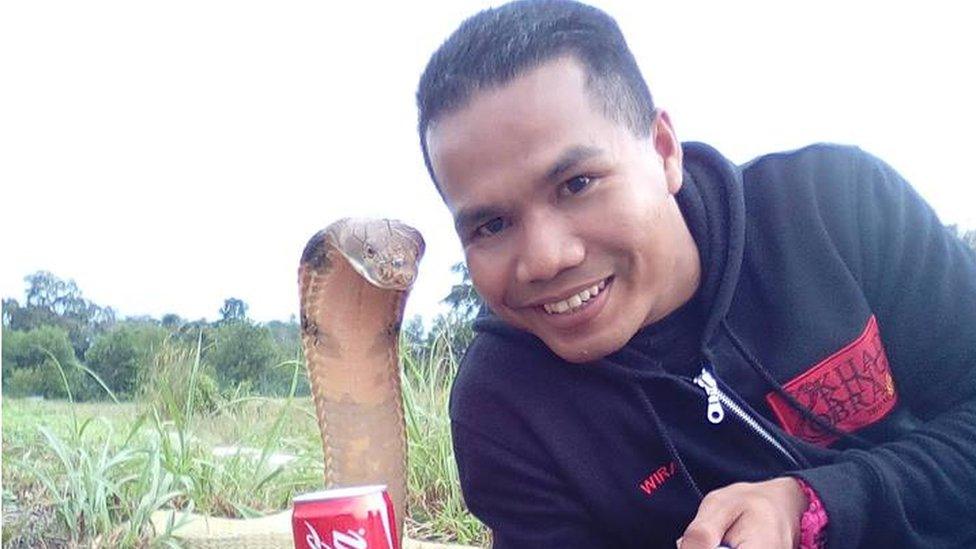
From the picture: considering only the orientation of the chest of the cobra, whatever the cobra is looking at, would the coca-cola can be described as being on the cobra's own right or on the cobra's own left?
on the cobra's own right

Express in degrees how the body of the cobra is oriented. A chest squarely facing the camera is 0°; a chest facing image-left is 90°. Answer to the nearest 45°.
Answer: approximately 315°

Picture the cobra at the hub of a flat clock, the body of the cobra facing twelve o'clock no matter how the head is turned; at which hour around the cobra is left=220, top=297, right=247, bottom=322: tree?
The tree is roughly at 7 o'clock from the cobra.

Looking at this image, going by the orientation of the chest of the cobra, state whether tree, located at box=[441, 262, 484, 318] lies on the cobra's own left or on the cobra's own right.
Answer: on the cobra's own left

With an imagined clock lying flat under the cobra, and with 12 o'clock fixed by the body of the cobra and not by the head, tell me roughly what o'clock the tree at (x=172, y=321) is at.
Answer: The tree is roughly at 7 o'clock from the cobra.

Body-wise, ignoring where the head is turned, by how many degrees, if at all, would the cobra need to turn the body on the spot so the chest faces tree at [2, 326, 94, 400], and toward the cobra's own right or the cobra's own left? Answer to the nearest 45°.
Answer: approximately 180°

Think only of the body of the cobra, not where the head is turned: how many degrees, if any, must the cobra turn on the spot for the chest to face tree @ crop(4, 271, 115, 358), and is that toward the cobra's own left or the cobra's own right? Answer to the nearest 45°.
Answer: approximately 180°

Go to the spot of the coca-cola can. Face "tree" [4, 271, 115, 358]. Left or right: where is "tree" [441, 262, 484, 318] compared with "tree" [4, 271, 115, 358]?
right

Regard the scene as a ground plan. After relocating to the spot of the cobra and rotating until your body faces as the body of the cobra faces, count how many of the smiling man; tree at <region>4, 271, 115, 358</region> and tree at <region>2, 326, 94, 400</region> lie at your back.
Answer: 2

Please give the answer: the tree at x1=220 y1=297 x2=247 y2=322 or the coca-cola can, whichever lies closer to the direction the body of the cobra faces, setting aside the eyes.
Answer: the coca-cola can

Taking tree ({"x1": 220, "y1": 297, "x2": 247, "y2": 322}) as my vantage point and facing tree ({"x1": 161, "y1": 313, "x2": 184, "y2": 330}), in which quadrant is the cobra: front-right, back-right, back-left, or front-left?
back-left

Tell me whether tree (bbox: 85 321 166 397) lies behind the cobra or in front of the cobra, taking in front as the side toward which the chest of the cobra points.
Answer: behind
